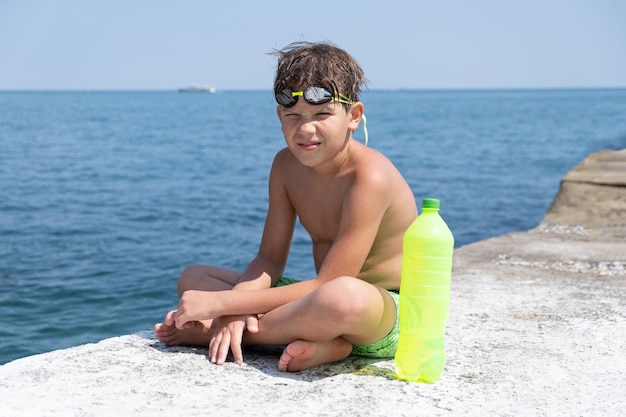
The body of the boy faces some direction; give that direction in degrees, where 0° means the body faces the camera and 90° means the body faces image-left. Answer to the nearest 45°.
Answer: approximately 45°
